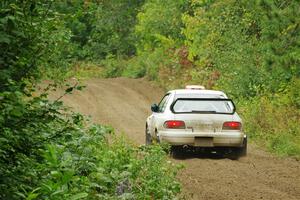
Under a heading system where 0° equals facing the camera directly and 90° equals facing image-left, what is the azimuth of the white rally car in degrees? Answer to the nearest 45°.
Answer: approximately 180°
